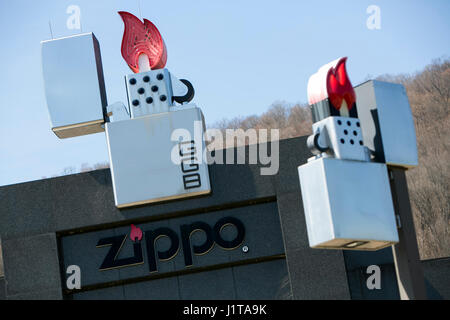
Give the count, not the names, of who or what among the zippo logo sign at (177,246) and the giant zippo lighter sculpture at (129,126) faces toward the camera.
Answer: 2

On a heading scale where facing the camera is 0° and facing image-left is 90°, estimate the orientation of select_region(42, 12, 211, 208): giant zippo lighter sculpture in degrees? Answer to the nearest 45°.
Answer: approximately 0°

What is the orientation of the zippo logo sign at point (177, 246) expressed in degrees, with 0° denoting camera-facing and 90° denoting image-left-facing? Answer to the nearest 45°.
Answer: approximately 0°
